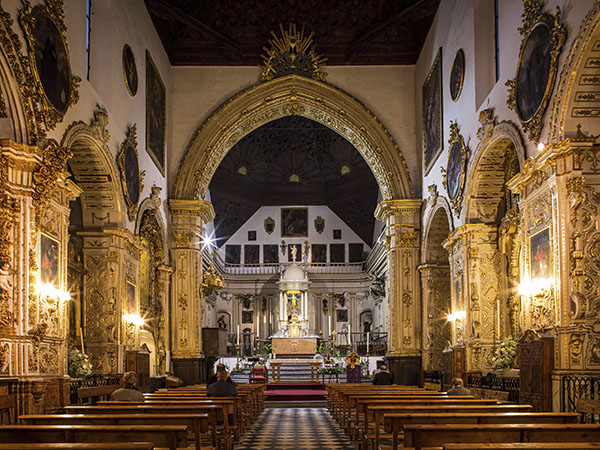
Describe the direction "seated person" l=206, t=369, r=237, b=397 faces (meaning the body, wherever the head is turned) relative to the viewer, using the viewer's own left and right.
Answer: facing away from the viewer

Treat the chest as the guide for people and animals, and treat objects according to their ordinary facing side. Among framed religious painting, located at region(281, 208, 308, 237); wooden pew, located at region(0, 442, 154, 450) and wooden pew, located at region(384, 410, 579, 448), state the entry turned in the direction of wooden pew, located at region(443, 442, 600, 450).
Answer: the framed religious painting

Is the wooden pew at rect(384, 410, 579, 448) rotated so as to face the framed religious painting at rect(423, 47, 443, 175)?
yes

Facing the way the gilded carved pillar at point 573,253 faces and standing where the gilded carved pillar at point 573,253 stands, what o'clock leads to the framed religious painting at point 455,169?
The framed religious painting is roughly at 4 o'clock from the gilded carved pillar.

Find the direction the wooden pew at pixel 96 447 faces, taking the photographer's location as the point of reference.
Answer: facing away from the viewer

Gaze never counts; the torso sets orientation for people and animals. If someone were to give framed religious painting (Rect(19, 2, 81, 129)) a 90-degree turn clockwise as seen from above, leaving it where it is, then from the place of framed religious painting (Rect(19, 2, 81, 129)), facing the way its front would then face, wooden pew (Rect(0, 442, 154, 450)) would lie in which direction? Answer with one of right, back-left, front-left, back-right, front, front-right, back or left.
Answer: front-left

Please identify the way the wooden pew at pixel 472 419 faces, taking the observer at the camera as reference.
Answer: facing away from the viewer

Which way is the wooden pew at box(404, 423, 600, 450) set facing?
away from the camera

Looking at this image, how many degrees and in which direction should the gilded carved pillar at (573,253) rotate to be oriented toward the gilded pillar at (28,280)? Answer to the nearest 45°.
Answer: approximately 45° to its right

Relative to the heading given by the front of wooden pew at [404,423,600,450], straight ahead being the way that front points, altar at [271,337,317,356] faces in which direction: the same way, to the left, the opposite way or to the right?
the opposite way

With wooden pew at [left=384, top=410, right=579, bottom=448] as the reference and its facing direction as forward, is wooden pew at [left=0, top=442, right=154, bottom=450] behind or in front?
behind

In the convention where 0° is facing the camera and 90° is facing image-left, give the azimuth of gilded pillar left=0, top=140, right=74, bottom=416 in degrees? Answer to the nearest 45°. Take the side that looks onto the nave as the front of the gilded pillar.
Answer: approximately 315°

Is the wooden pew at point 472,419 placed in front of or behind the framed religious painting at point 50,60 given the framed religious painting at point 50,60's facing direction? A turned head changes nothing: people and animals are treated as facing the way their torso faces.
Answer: in front

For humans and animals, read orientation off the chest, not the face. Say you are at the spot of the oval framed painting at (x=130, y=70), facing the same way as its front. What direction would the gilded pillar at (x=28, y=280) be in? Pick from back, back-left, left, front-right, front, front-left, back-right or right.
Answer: right

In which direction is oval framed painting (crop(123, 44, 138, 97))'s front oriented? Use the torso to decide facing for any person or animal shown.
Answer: to the viewer's right

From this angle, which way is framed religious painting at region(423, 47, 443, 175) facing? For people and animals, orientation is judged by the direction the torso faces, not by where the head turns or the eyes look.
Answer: to the viewer's left
